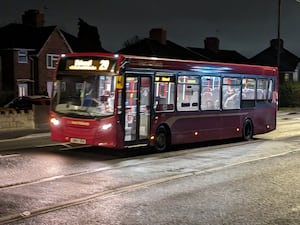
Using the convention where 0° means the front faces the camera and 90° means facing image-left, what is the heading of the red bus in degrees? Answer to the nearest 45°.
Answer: approximately 45°

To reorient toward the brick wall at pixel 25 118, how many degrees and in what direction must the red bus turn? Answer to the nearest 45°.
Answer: approximately 90° to its right
